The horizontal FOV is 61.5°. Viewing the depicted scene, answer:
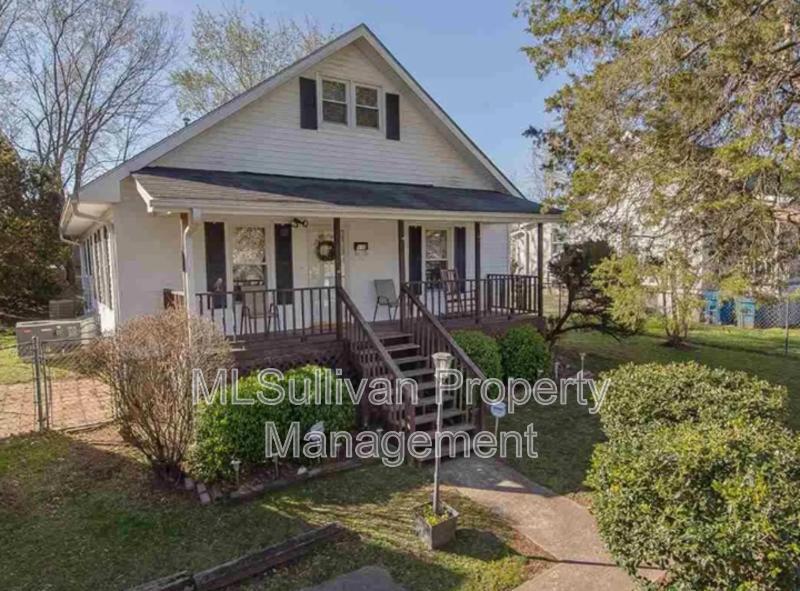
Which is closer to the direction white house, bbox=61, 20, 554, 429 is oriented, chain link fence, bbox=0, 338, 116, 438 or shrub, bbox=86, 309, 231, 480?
the shrub

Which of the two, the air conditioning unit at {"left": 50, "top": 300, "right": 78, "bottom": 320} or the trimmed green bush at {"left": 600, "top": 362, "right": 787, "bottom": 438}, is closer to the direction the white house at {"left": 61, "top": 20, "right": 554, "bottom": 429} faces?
the trimmed green bush

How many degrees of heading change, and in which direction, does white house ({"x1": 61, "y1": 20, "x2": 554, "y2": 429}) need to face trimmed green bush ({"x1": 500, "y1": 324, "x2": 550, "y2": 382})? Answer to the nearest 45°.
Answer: approximately 45° to its left

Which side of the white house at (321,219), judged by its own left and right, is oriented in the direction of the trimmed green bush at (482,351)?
front

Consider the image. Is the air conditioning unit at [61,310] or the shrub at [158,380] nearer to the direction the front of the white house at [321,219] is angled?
the shrub

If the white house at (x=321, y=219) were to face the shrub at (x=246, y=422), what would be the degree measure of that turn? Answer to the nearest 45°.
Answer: approximately 45° to its right

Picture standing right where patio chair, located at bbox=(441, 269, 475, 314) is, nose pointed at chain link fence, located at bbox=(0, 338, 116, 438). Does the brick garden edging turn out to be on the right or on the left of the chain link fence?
left

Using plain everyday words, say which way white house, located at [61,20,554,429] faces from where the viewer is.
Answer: facing the viewer and to the right of the viewer

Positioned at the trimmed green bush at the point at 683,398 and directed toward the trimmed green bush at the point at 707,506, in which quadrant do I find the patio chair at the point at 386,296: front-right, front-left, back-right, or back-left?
back-right
